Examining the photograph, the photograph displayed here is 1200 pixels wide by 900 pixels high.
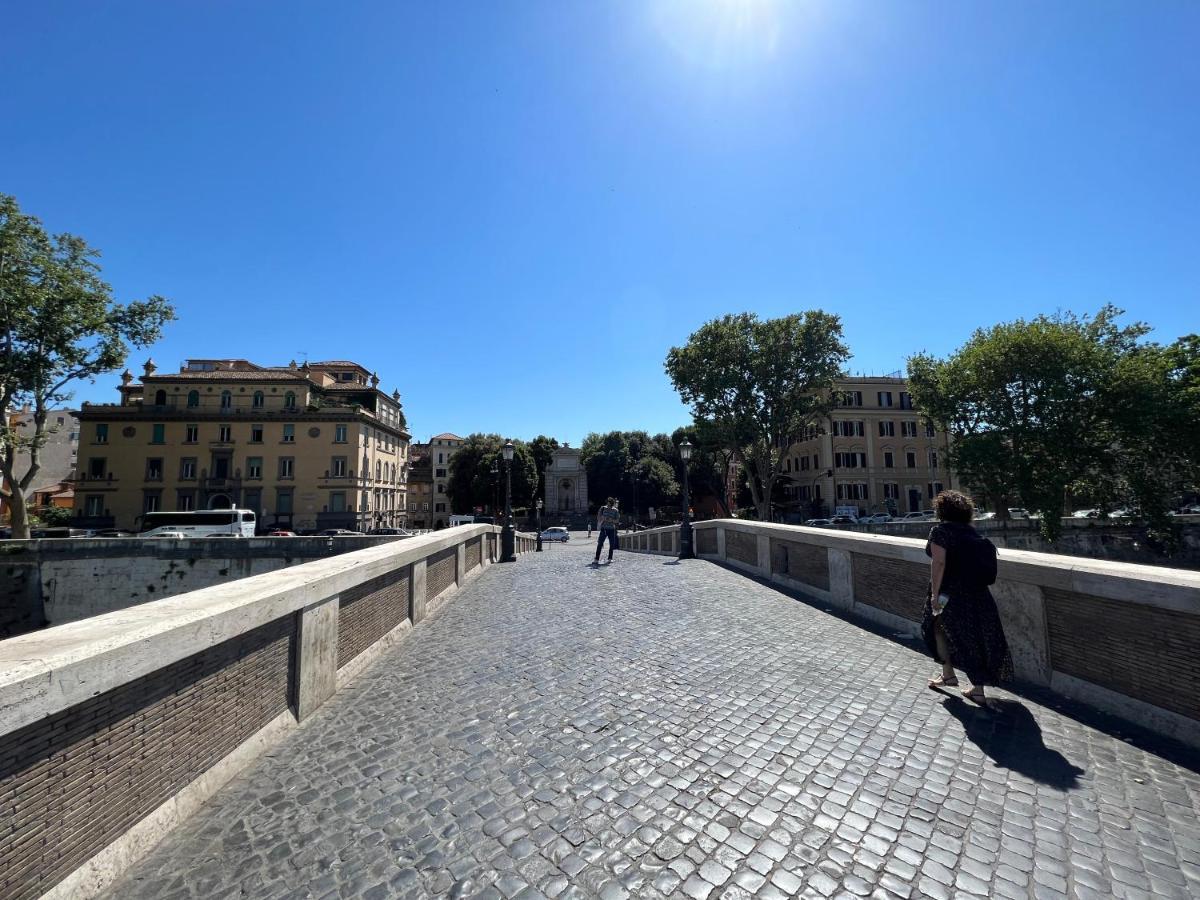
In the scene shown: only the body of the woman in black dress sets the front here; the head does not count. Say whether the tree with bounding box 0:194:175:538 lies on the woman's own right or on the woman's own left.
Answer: on the woman's own left

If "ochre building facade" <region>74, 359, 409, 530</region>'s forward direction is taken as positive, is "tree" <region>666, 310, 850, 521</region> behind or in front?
in front

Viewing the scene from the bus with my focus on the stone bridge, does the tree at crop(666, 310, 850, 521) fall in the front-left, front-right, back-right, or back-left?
front-left

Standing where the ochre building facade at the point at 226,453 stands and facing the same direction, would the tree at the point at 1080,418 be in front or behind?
in front

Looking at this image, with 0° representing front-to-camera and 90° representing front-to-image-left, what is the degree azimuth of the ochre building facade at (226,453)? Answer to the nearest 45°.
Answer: approximately 0°

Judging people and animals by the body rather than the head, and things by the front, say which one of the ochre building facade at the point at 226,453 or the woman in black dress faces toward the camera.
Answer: the ochre building facade

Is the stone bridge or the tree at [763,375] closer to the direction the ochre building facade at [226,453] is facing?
the stone bridge

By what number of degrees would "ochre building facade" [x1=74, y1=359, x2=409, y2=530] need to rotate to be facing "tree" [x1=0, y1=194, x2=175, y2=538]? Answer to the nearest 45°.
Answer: approximately 45° to its right

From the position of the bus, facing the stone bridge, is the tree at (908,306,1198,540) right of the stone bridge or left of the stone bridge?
left

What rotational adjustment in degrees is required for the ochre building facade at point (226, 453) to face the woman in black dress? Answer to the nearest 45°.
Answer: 0° — it already faces them

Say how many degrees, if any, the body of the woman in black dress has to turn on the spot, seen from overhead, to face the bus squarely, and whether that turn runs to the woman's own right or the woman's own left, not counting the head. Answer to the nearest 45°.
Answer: approximately 45° to the woman's own left

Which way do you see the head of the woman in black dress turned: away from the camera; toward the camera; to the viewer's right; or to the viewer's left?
away from the camera

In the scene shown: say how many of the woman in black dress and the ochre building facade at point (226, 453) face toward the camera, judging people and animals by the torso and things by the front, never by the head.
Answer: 1

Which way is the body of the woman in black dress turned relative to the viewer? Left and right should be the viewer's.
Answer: facing away from the viewer and to the left of the viewer

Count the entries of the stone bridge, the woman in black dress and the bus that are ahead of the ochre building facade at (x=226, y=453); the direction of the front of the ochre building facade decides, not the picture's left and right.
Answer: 3

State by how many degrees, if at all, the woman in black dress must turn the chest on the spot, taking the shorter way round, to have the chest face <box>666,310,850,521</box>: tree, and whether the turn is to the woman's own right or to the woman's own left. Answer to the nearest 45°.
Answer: approximately 45° to the woman's own right
